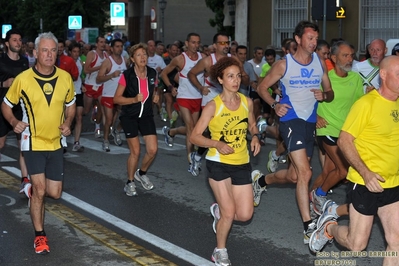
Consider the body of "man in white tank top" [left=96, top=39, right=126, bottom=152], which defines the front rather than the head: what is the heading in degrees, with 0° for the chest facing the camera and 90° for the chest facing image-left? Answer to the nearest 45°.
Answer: approximately 315°

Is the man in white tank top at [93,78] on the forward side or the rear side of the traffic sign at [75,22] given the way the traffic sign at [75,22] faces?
on the forward side

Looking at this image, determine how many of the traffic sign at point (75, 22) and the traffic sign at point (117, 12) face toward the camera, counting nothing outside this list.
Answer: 2

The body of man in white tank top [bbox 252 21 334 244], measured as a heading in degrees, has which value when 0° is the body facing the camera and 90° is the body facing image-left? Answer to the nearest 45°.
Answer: approximately 315°

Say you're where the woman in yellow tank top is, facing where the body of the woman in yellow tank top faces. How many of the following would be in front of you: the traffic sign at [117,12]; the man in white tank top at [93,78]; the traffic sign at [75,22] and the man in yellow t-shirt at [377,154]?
1

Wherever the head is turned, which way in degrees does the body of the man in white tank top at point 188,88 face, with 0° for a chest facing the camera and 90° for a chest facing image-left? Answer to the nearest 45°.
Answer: approximately 315°

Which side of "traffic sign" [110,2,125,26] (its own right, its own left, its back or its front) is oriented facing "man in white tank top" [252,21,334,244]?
front
